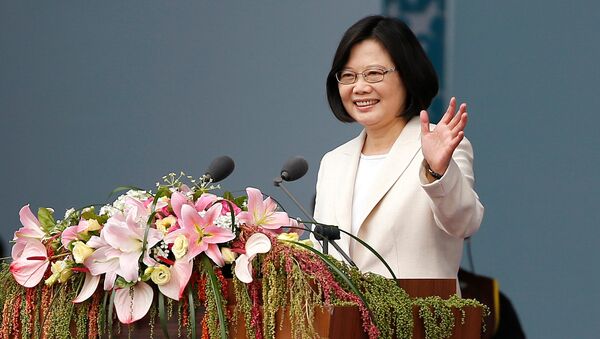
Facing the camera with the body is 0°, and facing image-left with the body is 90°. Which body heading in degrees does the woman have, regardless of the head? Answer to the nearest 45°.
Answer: approximately 45°
